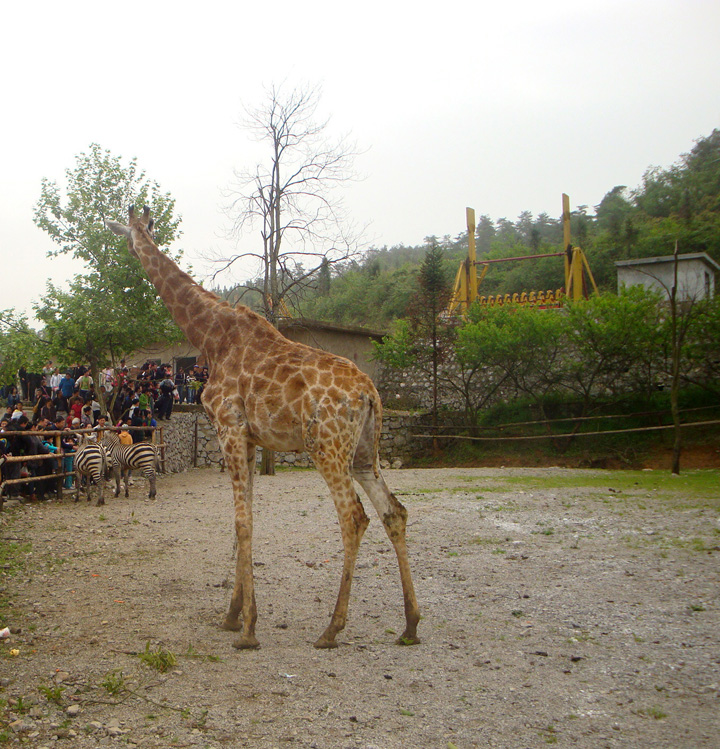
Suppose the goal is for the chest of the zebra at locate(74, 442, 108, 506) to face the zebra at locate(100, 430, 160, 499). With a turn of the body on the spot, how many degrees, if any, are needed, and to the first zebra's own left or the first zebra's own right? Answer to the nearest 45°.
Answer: approximately 90° to the first zebra's own right

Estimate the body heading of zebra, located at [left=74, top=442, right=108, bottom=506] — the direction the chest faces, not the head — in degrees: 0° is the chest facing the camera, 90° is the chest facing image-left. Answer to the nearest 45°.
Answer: approximately 135°

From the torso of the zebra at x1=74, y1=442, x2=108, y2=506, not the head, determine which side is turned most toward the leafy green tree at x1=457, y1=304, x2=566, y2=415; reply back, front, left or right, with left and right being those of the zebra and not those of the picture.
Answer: right

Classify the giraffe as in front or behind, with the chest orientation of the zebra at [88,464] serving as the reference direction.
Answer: behind
